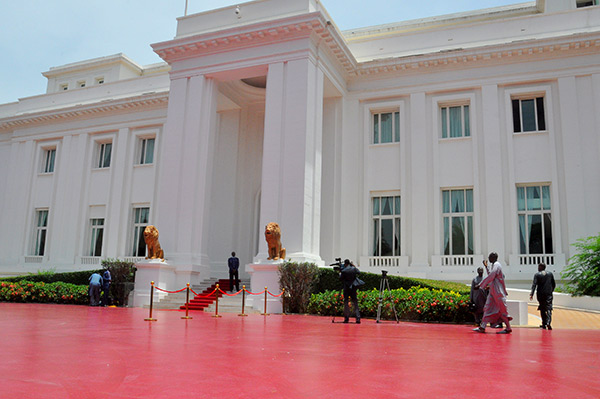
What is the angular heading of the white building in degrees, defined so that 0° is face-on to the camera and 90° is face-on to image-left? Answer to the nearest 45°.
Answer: approximately 45°

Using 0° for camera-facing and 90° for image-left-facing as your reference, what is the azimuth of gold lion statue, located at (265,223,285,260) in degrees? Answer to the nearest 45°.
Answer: approximately 45°

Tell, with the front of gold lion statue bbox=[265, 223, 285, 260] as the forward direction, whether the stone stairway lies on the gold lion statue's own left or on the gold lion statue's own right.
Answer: on the gold lion statue's own right

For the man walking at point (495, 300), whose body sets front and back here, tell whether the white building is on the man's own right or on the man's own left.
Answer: on the man's own right

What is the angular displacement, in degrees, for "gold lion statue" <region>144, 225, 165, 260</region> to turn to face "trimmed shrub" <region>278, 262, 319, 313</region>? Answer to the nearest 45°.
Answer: approximately 90° to its left

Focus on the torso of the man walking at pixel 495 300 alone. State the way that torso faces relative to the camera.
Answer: to the viewer's left

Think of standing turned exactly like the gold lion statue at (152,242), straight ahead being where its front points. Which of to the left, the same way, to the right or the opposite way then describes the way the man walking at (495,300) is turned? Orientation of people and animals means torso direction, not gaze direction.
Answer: to the right

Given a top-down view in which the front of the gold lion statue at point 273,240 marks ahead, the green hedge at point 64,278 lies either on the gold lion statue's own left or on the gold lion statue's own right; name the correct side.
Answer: on the gold lion statue's own right

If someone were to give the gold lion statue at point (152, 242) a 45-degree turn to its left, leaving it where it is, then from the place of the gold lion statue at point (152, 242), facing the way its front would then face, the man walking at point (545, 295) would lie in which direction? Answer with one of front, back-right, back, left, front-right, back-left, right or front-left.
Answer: front-left

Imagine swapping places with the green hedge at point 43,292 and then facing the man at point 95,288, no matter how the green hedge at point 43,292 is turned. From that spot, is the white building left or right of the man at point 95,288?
left
